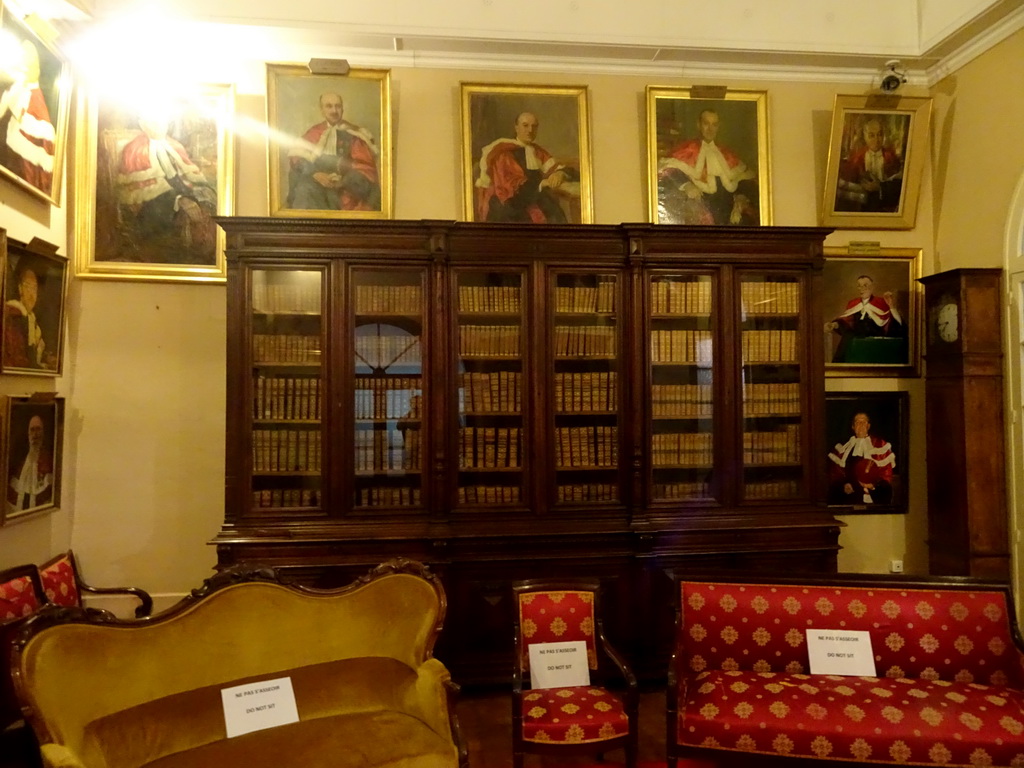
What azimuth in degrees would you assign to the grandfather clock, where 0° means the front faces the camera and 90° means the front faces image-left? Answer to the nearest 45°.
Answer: approximately 45°

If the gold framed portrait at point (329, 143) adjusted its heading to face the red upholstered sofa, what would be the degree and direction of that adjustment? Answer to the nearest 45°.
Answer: approximately 45° to its left

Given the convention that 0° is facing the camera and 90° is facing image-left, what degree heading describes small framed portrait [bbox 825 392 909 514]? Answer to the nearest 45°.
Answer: approximately 0°

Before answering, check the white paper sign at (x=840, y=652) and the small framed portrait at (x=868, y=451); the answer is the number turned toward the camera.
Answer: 2

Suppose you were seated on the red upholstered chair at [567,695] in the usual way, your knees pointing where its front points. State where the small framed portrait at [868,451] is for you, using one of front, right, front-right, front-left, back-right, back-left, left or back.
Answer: back-left

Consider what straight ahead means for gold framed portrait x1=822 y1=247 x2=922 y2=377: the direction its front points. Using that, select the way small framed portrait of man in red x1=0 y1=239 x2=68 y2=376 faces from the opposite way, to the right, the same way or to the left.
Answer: to the left

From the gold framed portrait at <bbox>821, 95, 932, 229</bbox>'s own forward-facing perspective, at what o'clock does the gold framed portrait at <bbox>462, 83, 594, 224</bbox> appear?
the gold framed portrait at <bbox>462, 83, 594, 224</bbox> is roughly at 2 o'clock from the gold framed portrait at <bbox>821, 95, 932, 229</bbox>.

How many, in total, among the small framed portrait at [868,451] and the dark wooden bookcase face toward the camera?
2

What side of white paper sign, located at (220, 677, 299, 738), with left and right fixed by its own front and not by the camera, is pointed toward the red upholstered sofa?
left

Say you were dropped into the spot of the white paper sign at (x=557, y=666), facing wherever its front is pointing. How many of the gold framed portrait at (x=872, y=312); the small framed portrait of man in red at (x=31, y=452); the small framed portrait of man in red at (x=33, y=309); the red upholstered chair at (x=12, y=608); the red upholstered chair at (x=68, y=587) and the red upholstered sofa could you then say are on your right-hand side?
4

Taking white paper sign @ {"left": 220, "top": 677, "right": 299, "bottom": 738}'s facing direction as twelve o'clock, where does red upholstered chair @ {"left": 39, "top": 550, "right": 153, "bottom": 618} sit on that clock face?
The red upholstered chair is roughly at 5 o'clock from the white paper sign.

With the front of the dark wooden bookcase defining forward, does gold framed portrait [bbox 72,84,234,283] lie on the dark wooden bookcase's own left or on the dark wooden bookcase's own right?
on the dark wooden bookcase's own right
